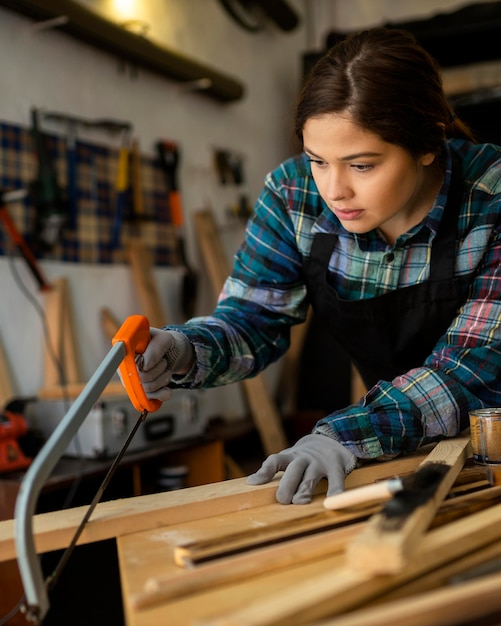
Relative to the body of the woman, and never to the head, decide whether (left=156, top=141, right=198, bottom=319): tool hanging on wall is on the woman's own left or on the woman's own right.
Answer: on the woman's own right

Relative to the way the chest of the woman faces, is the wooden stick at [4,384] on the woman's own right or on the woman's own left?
on the woman's own right

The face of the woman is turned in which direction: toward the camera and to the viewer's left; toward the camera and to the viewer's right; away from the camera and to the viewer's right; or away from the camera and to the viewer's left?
toward the camera and to the viewer's left

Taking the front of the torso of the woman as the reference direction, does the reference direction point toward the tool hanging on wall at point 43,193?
no

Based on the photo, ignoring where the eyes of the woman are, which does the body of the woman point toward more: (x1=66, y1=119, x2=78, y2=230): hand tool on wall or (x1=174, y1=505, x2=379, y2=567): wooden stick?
the wooden stick

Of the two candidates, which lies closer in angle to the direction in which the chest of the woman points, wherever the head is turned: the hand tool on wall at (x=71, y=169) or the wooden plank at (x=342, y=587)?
the wooden plank

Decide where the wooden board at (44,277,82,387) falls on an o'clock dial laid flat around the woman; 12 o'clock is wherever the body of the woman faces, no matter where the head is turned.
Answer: The wooden board is roughly at 3 o'clock from the woman.

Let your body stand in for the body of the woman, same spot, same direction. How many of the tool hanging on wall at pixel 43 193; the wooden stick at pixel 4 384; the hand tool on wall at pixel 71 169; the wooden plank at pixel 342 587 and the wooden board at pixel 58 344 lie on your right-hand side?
4

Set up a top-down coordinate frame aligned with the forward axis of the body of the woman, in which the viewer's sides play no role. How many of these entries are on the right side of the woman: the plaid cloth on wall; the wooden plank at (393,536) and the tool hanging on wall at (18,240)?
2

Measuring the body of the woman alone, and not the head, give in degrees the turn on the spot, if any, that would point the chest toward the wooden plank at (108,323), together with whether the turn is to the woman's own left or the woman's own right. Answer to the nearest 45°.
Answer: approximately 90° to the woman's own right

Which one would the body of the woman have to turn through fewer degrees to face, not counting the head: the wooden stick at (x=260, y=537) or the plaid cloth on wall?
the wooden stick

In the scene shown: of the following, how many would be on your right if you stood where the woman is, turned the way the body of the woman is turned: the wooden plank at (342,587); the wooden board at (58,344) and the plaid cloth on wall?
2

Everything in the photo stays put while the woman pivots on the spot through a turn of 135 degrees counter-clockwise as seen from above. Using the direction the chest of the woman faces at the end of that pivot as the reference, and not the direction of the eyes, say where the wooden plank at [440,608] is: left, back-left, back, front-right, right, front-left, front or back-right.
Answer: right

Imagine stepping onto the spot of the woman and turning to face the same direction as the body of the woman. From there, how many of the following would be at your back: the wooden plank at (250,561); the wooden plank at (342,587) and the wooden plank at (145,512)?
0

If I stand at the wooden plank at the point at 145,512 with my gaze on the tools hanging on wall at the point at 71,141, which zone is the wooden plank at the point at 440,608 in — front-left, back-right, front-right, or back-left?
back-right

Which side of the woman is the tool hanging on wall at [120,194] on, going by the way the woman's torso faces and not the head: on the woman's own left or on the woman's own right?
on the woman's own right

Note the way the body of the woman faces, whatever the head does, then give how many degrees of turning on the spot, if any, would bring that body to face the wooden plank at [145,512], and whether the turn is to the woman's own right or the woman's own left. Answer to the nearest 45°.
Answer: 0° — they already face it

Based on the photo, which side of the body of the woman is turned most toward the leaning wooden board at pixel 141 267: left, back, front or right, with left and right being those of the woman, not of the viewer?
right
